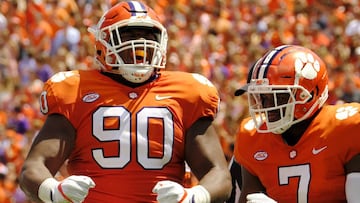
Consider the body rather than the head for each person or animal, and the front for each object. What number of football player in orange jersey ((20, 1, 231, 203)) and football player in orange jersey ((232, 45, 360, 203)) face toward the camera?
2

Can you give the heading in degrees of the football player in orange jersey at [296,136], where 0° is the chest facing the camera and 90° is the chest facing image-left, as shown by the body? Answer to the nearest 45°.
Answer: approximately 0°

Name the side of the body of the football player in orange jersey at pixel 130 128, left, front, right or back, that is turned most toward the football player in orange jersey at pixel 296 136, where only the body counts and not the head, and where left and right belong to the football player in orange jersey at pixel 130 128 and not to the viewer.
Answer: left

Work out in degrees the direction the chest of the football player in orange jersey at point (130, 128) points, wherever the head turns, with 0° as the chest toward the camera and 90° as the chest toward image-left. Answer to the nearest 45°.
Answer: approximately 0°

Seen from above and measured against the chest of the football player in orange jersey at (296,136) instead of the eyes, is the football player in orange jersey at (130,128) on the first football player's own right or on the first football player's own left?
on the first football player's own right

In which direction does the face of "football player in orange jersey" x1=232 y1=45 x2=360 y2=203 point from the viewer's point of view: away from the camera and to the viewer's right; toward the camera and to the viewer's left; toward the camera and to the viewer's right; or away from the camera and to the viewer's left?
toward the camera and to the viewer's left
